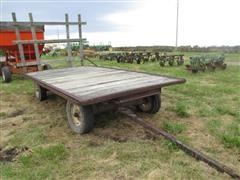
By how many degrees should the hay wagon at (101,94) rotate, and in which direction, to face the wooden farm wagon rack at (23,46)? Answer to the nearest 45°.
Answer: approximately 180°

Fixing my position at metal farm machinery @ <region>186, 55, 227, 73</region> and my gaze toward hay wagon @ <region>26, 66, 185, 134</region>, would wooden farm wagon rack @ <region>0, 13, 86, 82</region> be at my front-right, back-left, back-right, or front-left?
front-right

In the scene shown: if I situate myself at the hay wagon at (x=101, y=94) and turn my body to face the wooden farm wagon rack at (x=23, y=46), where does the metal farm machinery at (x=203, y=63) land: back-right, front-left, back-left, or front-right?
front-right

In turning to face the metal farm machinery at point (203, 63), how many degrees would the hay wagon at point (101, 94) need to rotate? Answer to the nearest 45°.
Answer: approximately 90° to its left

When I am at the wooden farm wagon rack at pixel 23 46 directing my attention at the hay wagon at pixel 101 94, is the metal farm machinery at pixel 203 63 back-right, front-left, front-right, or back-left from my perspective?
front-left

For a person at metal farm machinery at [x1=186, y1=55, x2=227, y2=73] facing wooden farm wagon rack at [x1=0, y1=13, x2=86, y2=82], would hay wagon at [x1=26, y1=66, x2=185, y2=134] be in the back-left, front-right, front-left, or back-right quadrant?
front-left

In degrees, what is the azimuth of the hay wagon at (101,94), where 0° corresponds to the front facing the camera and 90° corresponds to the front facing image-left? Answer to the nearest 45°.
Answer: approximately 315°
